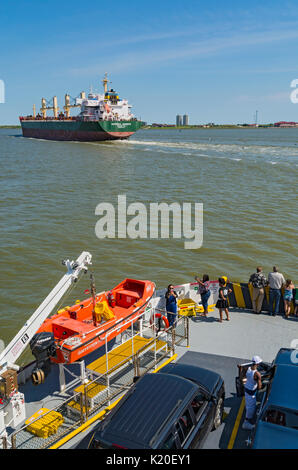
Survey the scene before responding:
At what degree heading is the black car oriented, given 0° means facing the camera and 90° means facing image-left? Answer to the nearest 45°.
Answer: approximately 225°

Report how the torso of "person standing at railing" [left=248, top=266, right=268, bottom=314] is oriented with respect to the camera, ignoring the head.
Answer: away from the camera

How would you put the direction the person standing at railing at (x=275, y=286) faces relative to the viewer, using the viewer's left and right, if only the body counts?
facing away from the viewer

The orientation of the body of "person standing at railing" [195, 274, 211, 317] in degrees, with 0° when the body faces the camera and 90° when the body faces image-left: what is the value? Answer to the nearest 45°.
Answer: approximately 135°

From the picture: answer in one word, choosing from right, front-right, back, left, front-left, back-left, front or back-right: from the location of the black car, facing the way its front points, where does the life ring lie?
front-left

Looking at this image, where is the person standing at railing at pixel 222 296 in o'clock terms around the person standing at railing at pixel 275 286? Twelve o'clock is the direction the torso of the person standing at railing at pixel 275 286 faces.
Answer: the person standing at railing at pixel 222 296 is roughly at 8 o'clock from the person standing at railing at pixel 275 286.
